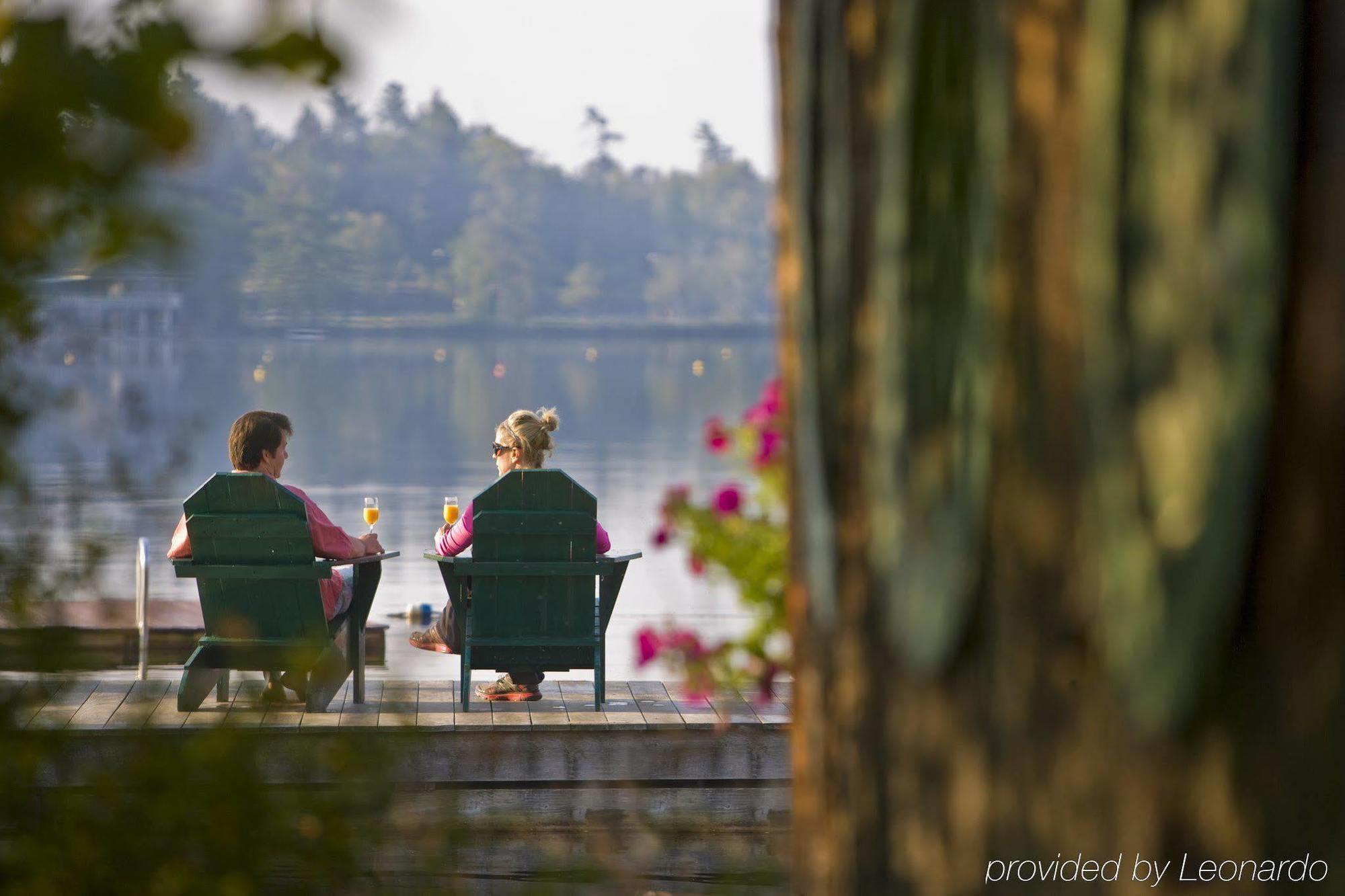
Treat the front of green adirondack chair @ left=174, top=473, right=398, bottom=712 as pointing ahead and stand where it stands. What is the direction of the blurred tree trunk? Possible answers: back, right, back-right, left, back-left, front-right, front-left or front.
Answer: back-right

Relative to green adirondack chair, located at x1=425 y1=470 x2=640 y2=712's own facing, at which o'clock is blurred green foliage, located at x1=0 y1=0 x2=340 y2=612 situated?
The blurred green foliage is roughly at 6 o'clock from the green adirondack chair.

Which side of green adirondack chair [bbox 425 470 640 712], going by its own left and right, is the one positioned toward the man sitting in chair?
left

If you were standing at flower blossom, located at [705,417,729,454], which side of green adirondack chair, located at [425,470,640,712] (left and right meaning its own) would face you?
back

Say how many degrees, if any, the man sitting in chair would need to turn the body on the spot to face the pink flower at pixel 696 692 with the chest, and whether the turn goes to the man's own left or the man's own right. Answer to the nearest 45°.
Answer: approximately 90° to the man's own right

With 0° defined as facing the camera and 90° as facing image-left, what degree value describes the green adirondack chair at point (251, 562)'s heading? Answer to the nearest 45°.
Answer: approximately 225°

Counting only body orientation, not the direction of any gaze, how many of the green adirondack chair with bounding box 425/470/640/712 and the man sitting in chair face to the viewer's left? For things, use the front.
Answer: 0

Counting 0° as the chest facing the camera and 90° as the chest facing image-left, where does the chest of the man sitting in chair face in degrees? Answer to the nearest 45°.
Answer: approximately 225°

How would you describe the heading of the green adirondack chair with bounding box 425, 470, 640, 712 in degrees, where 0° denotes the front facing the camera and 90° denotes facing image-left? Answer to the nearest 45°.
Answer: approximately 180°

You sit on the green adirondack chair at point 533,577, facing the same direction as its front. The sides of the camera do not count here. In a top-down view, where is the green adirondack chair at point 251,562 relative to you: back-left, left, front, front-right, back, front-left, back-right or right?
left

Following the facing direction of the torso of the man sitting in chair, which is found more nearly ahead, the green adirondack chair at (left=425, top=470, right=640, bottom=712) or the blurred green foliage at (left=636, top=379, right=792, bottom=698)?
the green adirondack chair

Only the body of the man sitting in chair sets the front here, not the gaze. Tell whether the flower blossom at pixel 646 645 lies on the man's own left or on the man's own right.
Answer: on the man's own right
